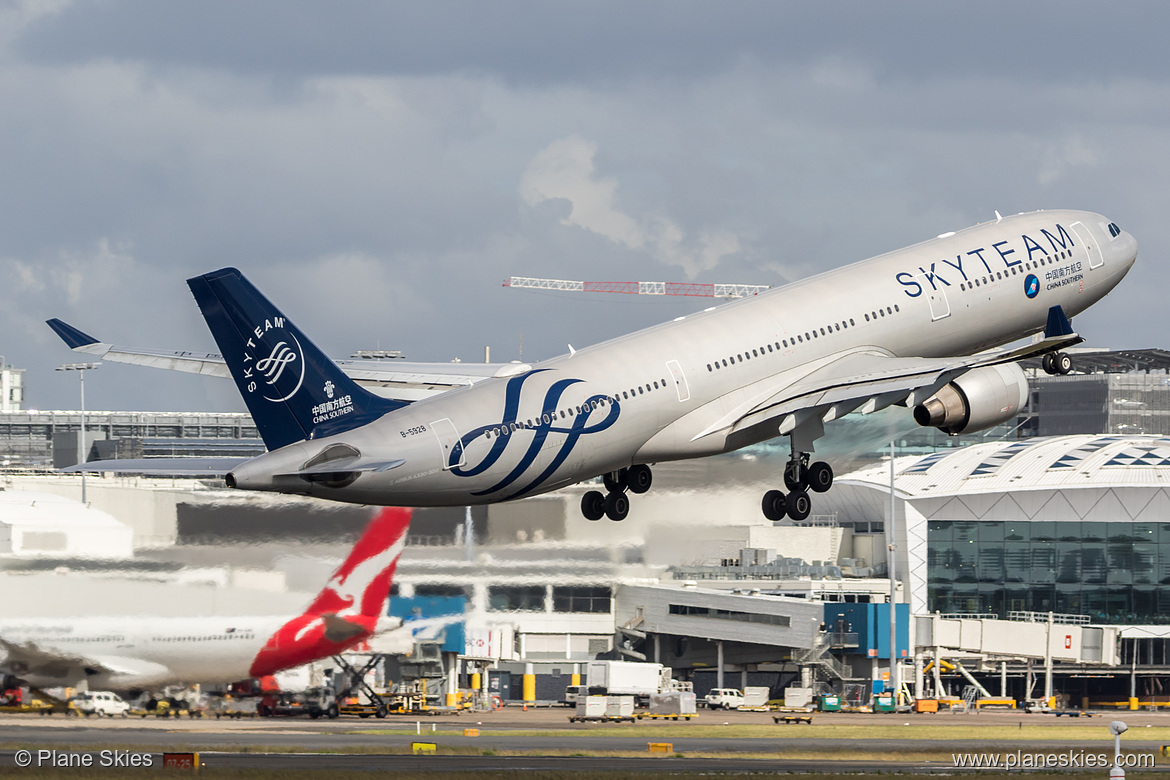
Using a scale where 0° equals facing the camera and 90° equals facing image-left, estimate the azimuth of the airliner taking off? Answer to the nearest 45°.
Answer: approximately 225°
